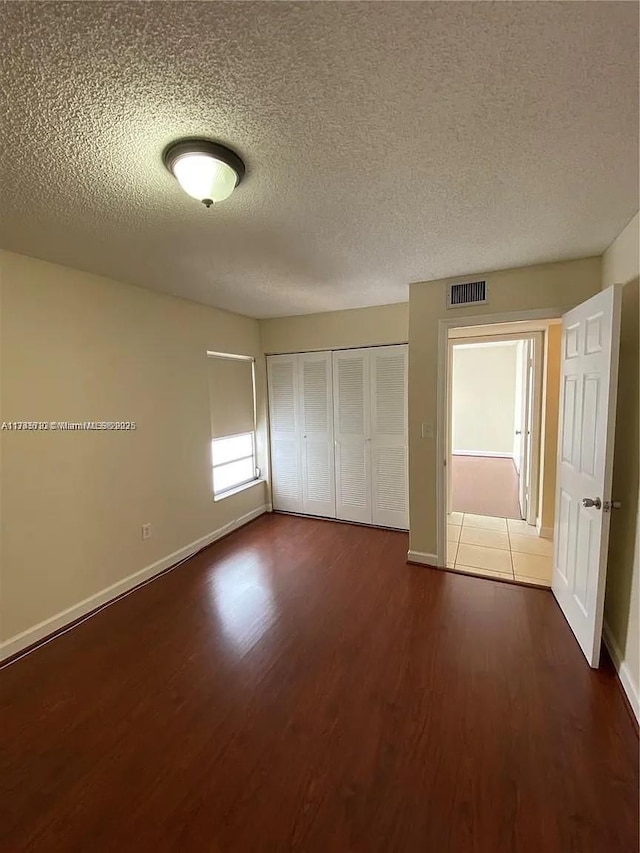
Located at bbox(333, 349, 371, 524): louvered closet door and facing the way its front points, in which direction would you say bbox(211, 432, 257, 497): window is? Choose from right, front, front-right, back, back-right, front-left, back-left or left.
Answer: right

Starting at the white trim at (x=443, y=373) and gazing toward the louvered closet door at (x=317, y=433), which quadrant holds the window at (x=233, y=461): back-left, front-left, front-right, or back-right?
front-left

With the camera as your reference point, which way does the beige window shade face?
facing the viewer and to the right of the viewer

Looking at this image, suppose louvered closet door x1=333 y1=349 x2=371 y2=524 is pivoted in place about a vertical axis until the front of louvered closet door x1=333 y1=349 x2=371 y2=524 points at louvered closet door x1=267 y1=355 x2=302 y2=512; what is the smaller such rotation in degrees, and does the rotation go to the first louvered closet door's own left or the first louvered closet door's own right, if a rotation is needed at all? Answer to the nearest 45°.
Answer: approximately 90° to the first louvered closet door's own right

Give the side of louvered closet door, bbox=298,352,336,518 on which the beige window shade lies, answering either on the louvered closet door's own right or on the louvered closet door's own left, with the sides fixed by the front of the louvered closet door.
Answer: on the louvered closet door's own right

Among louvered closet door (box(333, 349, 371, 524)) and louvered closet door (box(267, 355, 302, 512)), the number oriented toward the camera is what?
2

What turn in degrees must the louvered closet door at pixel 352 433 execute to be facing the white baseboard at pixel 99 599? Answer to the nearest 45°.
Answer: approximately 45° to its right

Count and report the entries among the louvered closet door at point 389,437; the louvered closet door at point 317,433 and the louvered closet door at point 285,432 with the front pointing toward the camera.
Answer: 3

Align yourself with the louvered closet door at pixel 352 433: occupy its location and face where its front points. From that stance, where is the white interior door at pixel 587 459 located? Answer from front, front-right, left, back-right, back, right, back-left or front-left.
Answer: front-left

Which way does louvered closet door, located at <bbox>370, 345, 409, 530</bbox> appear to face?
toward the camera

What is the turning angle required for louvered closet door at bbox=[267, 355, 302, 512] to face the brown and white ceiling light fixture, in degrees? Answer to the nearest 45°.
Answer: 0° — it already faces it

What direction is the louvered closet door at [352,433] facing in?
toward the camera

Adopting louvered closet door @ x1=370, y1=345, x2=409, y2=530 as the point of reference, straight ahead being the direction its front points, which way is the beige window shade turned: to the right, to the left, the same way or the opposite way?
to the left
